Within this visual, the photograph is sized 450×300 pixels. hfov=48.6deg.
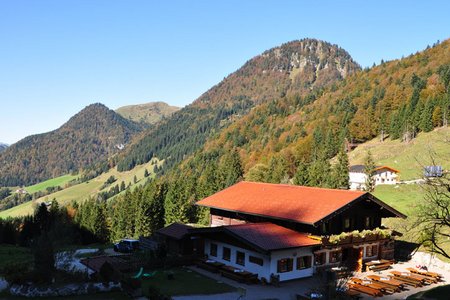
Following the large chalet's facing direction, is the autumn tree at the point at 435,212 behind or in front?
in front

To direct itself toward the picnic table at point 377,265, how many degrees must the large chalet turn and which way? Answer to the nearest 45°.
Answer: approximately 45° to its left

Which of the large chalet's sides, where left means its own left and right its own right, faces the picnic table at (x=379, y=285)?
front

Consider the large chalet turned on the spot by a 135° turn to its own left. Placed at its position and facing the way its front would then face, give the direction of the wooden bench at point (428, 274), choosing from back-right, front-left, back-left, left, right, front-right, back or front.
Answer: right

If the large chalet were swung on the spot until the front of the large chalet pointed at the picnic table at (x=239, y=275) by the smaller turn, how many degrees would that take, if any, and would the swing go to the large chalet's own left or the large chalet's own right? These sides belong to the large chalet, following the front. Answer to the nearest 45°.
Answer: approximately 90° to the large chalet's own right

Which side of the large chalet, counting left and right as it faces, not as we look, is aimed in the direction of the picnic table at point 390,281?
front

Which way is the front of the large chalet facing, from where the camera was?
facing the viewer and to the right of the viewer
